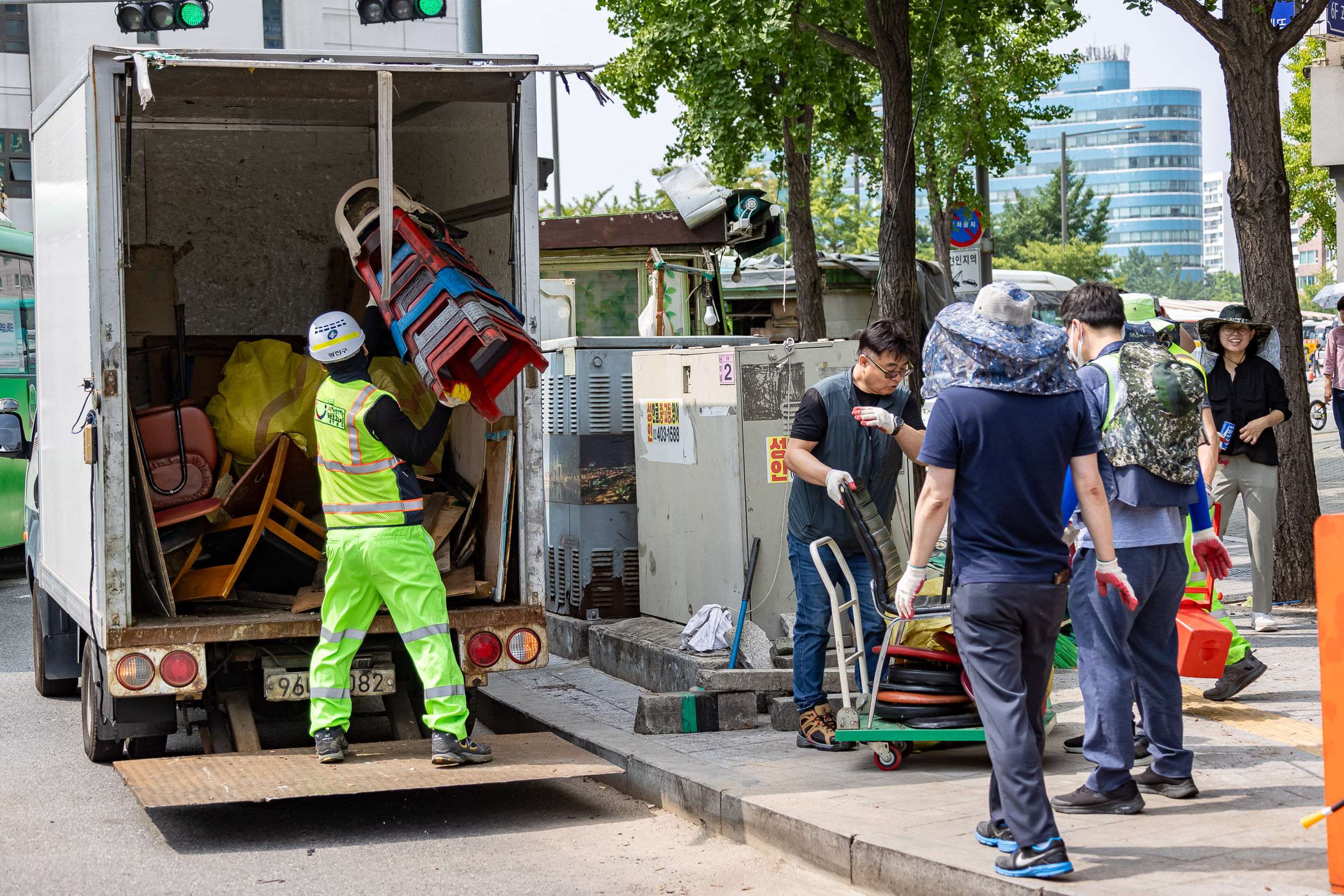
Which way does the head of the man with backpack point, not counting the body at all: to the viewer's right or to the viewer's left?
to the viewer's left

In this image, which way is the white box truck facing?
away from the camera

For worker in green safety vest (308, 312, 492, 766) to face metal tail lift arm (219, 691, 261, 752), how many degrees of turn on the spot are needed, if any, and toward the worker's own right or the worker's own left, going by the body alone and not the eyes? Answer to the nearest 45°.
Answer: approximately 90° to the worker's own left

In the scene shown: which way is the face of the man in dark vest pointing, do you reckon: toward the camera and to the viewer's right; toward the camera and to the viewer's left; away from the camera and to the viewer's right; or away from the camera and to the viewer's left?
toward the camera and to the viewer's right

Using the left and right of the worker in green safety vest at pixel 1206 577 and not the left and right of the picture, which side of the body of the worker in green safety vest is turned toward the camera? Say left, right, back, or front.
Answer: left

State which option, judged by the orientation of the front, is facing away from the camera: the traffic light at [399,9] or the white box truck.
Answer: the white box truck

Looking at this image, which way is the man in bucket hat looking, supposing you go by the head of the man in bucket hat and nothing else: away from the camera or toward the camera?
away from the camera

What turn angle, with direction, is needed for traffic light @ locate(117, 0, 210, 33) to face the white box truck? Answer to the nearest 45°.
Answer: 0° — it already faces it
